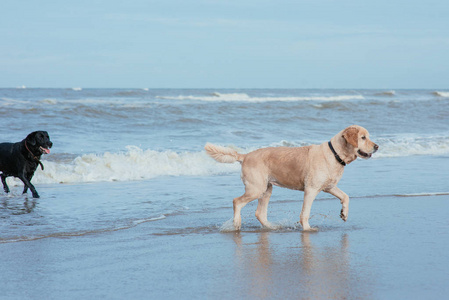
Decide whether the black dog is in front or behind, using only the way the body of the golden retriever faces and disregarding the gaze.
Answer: behind

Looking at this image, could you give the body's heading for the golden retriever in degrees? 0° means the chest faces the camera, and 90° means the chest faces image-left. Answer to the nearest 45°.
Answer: approximately 270°
